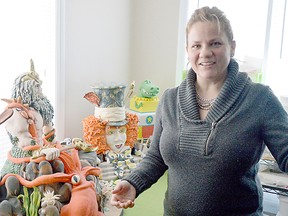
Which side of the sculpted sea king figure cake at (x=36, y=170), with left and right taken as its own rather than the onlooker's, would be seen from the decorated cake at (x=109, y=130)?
left

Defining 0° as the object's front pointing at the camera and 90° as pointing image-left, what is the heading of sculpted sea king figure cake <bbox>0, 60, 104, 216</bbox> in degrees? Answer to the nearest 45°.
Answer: approximately 315°

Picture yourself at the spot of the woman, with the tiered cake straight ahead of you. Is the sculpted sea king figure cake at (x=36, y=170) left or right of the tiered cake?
left

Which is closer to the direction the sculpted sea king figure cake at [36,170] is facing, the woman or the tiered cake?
the woman

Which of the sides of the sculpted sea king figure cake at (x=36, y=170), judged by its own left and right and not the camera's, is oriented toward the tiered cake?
left
